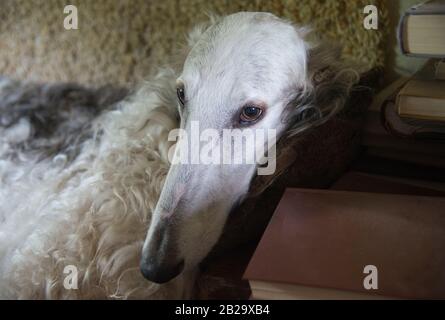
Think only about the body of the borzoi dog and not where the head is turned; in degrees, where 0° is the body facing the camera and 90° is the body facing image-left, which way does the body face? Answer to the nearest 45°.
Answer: approximately 315°
